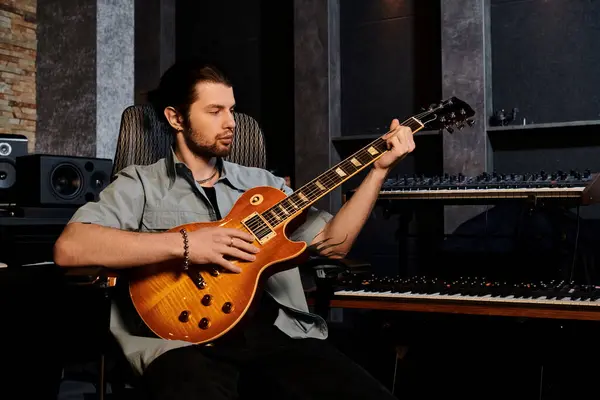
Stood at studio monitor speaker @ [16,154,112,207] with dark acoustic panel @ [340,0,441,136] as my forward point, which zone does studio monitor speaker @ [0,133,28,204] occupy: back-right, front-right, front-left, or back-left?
back-left

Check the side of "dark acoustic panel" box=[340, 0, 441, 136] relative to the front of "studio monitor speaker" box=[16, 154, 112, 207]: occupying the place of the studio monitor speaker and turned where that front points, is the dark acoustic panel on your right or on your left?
on your left

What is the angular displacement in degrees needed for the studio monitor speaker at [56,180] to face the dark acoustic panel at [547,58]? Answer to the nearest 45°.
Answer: approximately 45° to its left

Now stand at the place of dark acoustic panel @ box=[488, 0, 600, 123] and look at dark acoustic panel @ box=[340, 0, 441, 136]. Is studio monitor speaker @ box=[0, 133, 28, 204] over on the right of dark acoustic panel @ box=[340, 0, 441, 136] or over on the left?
left

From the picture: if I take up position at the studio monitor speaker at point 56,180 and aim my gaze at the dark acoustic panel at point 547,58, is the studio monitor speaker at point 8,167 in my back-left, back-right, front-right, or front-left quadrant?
back-left

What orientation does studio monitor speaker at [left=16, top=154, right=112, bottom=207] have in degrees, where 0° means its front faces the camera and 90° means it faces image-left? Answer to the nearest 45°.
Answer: approximately 315°
